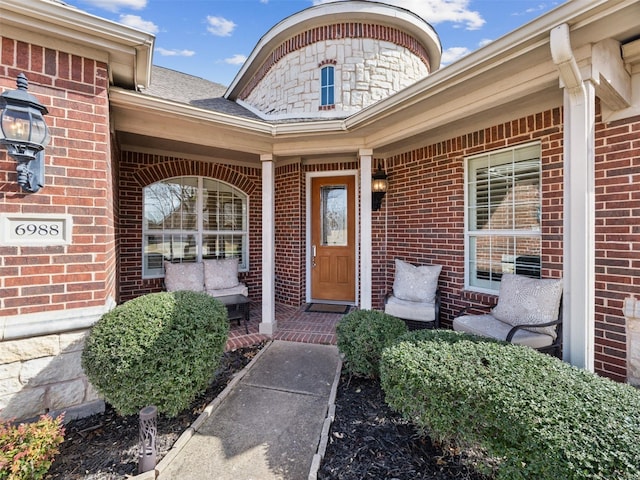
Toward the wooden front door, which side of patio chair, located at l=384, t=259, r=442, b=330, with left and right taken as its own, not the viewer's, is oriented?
right

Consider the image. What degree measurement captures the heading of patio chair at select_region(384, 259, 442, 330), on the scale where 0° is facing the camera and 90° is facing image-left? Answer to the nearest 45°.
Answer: approximately 45°

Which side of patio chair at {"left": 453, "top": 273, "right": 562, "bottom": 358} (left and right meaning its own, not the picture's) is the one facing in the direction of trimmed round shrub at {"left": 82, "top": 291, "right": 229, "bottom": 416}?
front

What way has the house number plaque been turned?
toward the camera

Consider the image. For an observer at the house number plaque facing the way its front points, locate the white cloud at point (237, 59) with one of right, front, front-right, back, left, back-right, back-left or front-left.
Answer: back-left

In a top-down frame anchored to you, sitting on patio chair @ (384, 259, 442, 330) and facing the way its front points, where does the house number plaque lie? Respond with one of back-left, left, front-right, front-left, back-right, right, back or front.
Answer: front

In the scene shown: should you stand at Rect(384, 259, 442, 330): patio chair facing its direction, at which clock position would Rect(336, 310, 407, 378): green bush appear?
The green bush is roughly at 11 o'clock from the patio chair.

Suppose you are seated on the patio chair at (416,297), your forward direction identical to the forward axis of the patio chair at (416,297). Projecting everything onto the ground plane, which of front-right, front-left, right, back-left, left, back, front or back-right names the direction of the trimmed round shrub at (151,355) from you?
front

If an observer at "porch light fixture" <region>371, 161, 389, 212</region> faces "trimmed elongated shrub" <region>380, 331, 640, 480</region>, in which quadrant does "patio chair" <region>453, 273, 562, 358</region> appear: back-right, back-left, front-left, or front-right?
front-left

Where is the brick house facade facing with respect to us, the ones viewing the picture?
facing the viewer

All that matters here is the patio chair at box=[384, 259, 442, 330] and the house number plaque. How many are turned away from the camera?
0

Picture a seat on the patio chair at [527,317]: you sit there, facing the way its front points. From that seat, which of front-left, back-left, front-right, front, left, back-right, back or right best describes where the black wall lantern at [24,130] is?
front
